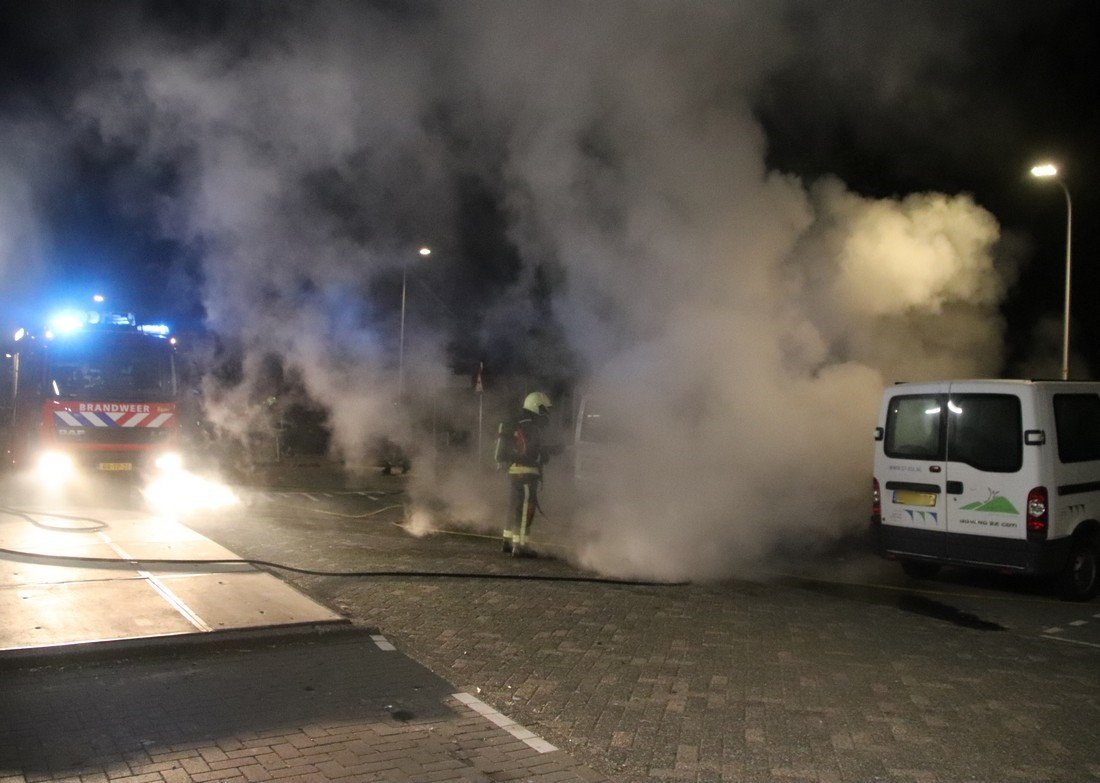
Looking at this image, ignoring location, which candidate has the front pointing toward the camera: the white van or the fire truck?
the fire truck

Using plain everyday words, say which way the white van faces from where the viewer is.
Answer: facing away from the viewer and to the right of the viewer

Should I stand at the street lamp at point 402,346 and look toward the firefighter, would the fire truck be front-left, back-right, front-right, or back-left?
front-right

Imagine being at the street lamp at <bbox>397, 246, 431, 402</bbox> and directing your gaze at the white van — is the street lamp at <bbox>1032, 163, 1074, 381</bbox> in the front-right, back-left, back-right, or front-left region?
front-left

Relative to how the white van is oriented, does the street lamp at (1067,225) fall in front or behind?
in front

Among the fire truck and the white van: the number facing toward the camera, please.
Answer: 1

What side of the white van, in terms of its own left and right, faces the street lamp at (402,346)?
left

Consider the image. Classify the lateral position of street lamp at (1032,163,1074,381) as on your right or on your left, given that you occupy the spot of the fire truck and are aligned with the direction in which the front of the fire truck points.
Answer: on your left

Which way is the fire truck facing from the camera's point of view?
toward the camera

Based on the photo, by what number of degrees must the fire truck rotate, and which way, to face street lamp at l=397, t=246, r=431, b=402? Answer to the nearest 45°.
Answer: approximately 90° to its left

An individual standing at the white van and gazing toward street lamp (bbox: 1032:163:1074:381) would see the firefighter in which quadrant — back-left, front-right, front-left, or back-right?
back-left

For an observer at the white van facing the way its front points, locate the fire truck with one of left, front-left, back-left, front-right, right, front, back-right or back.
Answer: back-left
